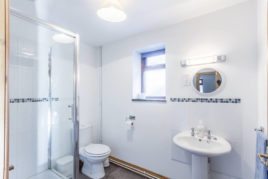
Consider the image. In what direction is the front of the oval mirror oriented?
toward the camera

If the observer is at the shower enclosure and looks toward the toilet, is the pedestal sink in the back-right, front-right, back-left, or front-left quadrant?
front-right

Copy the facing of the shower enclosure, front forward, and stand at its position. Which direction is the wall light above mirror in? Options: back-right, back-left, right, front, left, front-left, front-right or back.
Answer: front

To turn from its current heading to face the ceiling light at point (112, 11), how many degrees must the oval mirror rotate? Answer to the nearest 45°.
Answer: approximately 45° to its right

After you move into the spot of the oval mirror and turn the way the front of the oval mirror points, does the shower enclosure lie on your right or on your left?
on your right

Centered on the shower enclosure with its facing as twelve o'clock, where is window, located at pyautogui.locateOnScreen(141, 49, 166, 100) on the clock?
The window is roughly at 11 o'clock from the shower enclosure.

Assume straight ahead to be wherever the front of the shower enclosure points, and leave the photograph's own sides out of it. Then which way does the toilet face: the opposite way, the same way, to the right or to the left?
the same way

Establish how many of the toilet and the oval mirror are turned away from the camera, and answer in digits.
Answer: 0

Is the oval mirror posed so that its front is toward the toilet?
no

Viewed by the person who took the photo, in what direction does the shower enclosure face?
facing the viewer and to the right of the viewer

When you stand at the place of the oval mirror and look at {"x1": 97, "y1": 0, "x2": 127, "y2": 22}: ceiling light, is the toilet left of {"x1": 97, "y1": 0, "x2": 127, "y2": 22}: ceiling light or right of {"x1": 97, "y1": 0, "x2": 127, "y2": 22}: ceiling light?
right

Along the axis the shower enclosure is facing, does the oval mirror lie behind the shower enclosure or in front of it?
in front

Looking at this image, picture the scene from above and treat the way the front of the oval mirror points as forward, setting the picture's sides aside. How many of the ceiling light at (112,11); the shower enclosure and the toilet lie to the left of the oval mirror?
0

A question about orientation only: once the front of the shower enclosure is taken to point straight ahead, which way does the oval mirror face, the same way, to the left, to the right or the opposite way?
to the right

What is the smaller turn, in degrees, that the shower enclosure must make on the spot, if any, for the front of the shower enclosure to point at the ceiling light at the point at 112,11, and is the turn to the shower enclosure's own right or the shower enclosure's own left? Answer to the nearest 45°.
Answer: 0° — it already faces it
